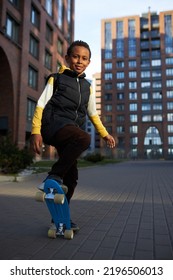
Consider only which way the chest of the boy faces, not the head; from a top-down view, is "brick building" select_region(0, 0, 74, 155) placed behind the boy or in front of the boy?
behind

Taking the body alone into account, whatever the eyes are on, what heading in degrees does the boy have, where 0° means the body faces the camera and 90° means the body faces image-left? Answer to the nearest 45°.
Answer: approximately 315°

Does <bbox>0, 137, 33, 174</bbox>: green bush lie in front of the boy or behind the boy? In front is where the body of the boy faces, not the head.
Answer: behind
